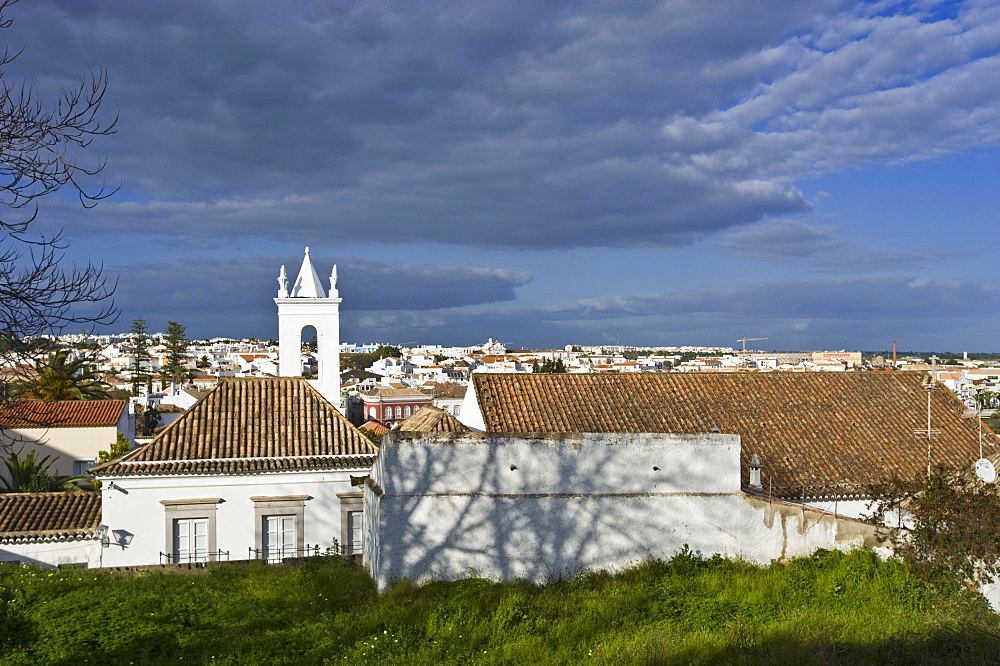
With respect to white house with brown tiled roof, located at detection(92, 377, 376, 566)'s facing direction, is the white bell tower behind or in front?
behind

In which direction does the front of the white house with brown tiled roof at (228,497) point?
toward the camera
